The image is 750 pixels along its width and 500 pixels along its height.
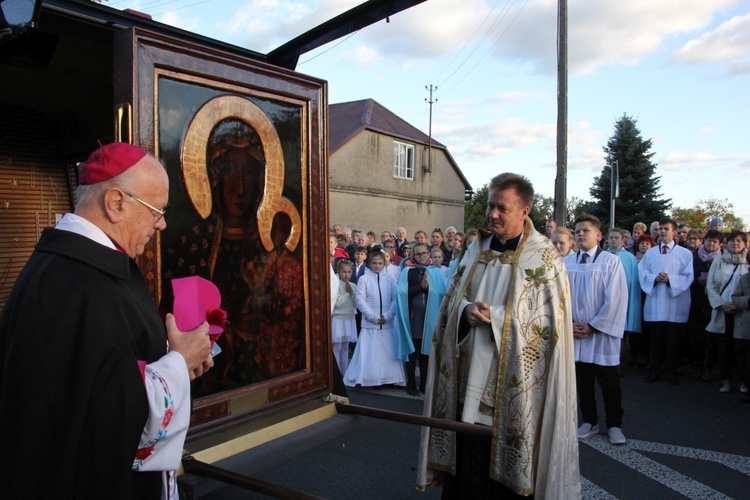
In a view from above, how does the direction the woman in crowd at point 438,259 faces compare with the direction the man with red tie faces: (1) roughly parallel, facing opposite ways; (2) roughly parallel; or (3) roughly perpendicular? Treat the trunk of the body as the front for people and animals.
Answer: roughly parallel

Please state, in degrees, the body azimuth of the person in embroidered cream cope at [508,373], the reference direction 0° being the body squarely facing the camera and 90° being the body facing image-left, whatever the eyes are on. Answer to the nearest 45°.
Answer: approximately 45°

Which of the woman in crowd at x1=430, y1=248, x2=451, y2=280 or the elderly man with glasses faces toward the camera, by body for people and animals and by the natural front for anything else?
the woman in crowd

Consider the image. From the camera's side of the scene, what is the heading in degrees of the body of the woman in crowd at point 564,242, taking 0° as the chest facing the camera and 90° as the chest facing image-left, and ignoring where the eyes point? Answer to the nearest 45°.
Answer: approximately 45°

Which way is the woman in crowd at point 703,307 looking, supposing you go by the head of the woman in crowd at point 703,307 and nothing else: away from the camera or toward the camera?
toward the camera

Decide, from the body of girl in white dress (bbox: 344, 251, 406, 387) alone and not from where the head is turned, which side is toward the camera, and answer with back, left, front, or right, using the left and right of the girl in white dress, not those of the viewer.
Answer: front

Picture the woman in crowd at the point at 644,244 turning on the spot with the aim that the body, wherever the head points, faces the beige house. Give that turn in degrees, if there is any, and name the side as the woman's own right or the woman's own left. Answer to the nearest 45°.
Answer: approximately 90° to the woman's own right

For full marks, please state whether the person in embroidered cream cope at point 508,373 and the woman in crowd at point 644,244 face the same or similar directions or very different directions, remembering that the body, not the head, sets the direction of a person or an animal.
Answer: same or similar directions

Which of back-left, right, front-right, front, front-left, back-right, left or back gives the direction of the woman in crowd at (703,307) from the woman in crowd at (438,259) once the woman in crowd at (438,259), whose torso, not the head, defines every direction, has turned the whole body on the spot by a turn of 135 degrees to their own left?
front-right

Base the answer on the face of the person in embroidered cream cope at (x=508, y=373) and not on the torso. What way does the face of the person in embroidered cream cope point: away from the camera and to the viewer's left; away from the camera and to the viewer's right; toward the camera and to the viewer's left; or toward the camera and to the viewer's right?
toward the camera and to the viewer's left
